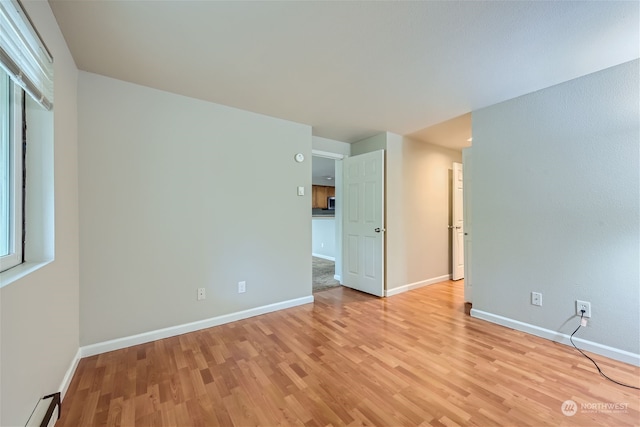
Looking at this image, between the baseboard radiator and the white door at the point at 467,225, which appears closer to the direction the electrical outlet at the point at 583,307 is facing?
the baseboard radiator

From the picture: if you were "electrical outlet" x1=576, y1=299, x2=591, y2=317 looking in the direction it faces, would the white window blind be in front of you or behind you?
in front

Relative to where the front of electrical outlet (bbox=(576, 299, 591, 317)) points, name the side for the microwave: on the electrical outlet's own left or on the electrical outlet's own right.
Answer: on the electrical outlet's own right

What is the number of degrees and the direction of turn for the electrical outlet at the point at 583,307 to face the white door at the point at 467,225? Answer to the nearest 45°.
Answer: approximately 135° to its right

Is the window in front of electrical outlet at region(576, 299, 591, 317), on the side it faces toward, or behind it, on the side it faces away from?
in front

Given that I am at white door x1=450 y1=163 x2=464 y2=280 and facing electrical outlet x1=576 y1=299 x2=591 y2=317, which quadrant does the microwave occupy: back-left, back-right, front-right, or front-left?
back-right

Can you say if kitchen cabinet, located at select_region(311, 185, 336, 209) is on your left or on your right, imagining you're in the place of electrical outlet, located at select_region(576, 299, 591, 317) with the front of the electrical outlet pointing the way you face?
on your right

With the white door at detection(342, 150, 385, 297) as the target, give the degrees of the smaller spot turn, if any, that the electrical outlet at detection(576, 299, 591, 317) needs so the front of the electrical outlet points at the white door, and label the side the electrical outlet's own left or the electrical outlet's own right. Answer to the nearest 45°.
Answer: approximately 90° to the electrical outlet's own right
